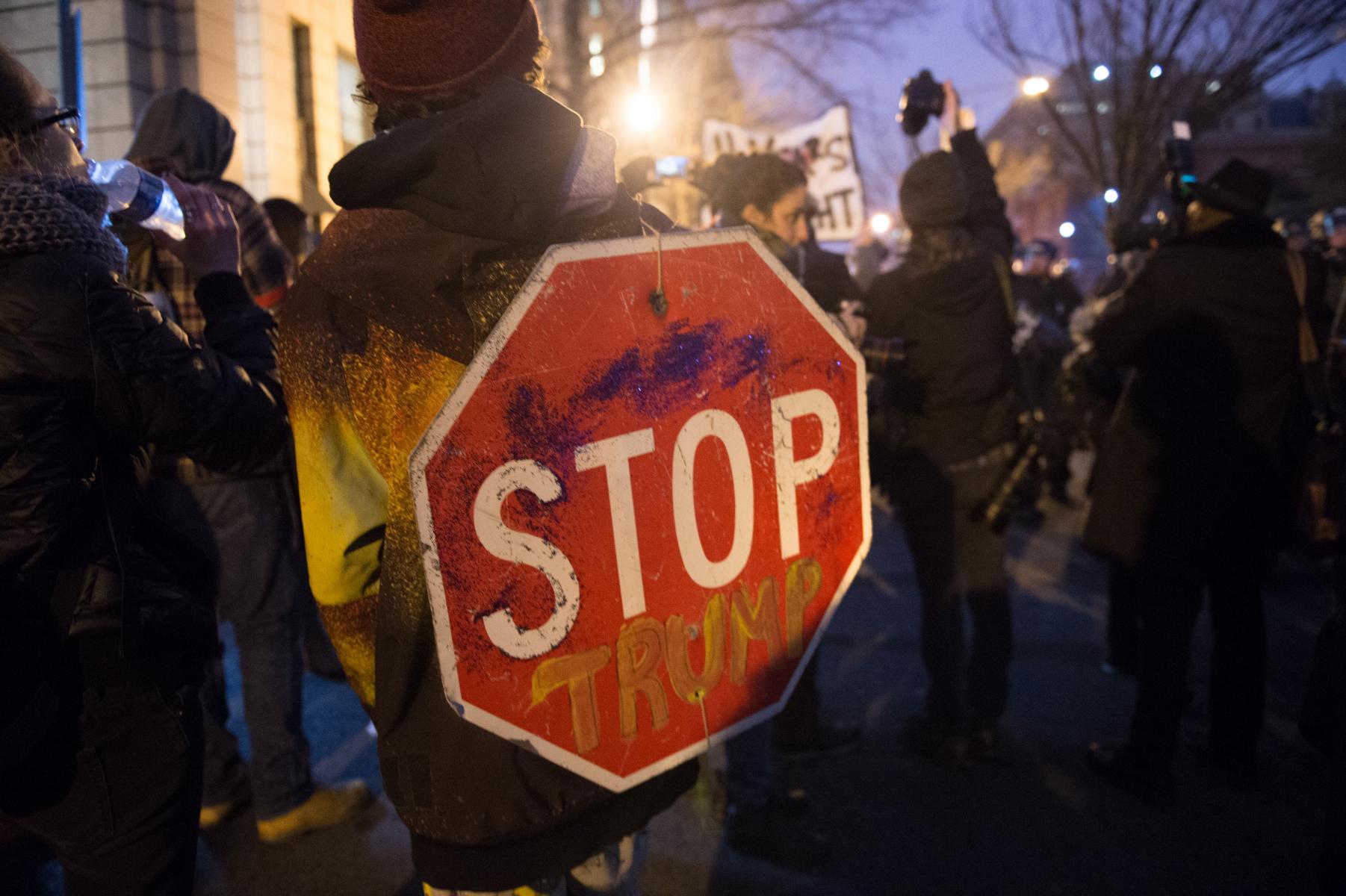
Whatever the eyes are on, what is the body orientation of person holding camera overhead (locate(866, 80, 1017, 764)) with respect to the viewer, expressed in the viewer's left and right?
facing away from the viewer and to the left of the viewer

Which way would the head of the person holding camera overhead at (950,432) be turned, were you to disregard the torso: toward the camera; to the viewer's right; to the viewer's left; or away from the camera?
away from the camera

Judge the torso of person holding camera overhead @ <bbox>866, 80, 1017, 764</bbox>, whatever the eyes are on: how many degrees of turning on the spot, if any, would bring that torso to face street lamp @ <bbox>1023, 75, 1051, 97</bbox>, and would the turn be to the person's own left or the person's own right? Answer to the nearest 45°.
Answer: approximately 45° to the person's own right
